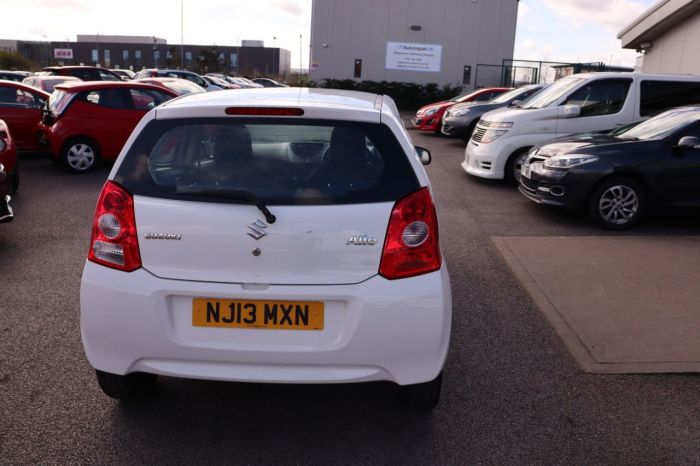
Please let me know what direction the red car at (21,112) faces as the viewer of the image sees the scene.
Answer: facing to the right of the viewer

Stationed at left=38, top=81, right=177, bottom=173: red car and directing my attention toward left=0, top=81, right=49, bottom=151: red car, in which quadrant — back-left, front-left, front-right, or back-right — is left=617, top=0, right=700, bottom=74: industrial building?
back-right

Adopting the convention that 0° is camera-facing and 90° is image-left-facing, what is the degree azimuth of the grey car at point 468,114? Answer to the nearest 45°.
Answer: approximately 45°

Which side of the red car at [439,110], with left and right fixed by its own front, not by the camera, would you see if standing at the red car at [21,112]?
front

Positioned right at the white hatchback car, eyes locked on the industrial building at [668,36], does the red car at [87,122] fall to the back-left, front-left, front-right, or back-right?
front-left

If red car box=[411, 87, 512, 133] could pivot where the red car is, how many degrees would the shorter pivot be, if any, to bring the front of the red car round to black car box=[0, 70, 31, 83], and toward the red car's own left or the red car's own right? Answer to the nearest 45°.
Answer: approximately 45° to the red car's own right

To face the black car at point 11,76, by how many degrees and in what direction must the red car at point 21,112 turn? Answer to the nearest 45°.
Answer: approximately 90° to its left

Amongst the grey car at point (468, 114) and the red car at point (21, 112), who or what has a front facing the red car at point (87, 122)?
the grey car

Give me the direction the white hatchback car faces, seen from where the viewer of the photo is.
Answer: facing away from the viewer
